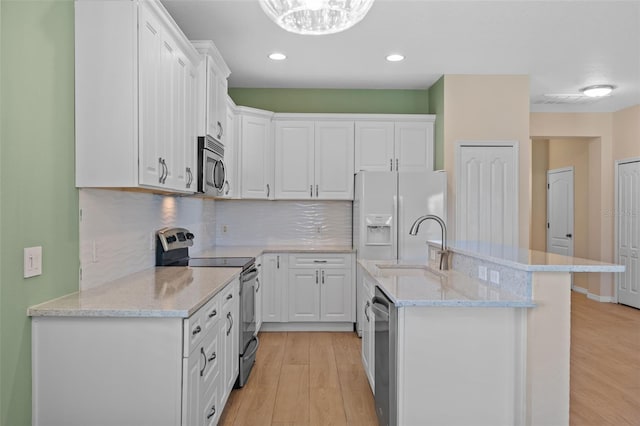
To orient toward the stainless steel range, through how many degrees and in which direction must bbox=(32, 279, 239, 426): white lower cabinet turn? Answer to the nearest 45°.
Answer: approximately 45° to its left

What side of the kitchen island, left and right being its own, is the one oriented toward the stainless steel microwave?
front

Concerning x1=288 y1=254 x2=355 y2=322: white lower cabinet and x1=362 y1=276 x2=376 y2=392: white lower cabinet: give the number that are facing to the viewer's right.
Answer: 0

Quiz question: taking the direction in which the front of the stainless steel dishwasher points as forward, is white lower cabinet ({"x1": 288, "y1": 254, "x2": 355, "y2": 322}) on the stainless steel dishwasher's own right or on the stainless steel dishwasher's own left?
on the stainless steel dishwasher's own right

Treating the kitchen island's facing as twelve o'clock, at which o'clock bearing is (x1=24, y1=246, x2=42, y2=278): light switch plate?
The light switch plate is roughly at 11 o'clock from the kitchen island.

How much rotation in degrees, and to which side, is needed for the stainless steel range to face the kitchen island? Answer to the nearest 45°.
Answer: approximately 45° to its right

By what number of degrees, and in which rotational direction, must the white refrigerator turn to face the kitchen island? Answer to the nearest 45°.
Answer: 0° — it already faces it

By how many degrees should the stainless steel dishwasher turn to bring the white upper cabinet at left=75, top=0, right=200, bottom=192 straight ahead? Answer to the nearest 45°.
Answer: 0° — it already faces it

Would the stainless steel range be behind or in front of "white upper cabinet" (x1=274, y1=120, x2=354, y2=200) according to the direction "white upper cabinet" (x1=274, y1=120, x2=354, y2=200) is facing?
in front

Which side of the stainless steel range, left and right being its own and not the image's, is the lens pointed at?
right

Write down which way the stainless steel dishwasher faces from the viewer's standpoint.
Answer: facing to the left of the viewer

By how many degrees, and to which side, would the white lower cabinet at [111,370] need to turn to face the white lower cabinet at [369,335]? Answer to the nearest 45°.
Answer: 0° — it already faces it

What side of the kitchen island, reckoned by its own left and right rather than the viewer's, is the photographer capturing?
left

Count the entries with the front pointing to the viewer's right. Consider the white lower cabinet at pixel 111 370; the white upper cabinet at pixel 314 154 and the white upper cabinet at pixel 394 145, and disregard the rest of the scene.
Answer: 1
